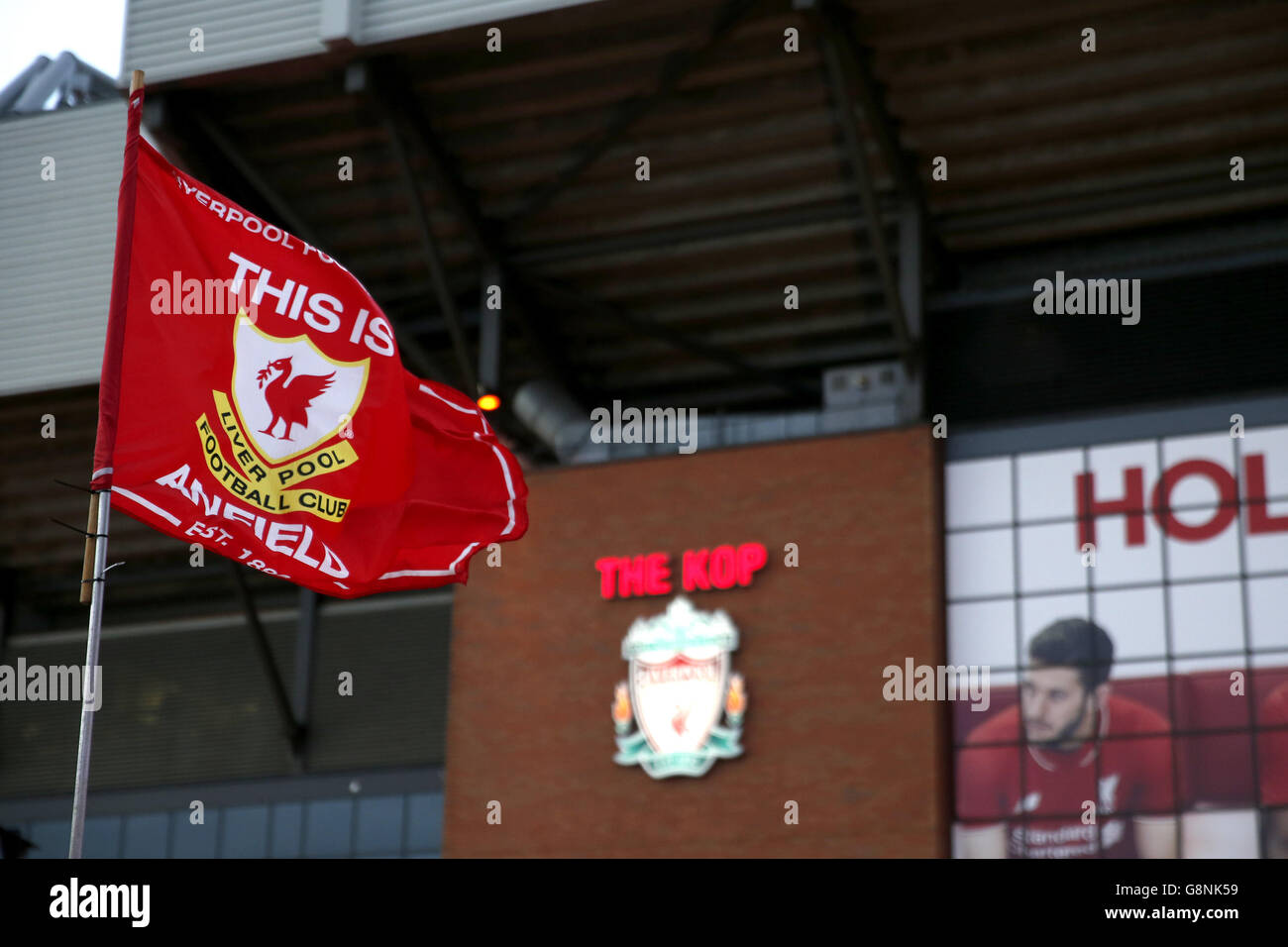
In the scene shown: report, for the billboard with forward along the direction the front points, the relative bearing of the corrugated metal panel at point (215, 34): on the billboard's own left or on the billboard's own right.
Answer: on the billboard's own right

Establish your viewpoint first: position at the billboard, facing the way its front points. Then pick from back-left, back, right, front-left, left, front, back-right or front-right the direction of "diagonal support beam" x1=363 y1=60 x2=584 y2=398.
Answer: right

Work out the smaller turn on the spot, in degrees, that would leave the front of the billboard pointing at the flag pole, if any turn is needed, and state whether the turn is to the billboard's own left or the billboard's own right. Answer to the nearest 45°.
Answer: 0° — it already faces it

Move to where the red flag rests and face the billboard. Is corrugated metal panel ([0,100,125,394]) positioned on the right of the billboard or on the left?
left

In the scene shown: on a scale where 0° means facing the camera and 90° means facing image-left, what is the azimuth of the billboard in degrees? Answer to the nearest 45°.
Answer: approximately 0°

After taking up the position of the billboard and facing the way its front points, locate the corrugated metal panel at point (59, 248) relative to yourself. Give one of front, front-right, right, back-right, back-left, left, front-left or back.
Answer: right

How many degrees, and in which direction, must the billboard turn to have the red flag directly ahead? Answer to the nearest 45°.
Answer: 0° — it already faces it
